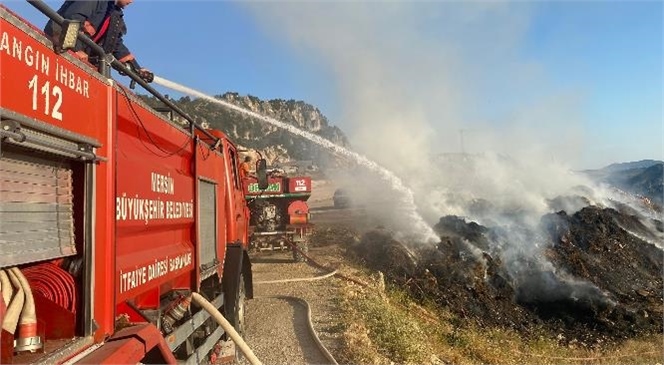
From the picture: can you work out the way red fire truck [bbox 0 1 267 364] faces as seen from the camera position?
facing away from the viewer and to the right of the viewer

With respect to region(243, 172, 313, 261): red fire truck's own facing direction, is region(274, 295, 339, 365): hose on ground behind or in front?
behind

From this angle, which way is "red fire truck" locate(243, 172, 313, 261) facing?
away from the camera

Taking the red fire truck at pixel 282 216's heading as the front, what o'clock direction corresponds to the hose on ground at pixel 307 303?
The hose on ground is roughly at 6 o'clock from the red fire truck.

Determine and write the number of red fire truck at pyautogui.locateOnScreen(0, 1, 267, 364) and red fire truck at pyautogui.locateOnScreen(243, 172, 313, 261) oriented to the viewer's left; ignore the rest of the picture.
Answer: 0

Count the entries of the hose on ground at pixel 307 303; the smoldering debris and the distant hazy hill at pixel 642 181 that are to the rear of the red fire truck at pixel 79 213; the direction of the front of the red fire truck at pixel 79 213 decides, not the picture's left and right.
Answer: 0

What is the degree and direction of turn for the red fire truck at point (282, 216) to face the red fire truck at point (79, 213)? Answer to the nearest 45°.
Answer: approximately 180°
